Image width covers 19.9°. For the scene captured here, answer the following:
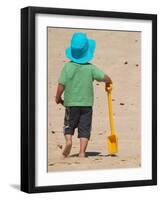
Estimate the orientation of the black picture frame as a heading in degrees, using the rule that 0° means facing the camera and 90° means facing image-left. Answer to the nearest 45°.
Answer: approximately 315°
